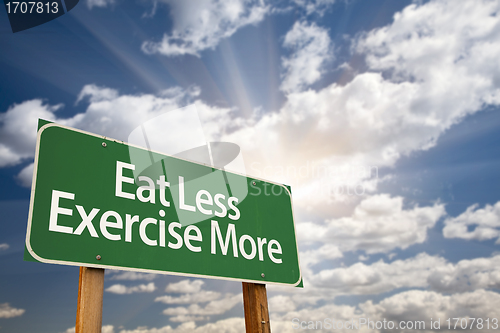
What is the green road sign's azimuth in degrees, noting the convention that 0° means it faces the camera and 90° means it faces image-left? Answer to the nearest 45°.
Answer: approximately 315°
